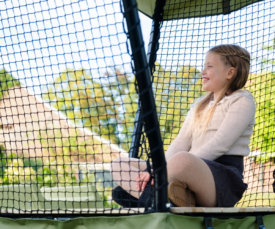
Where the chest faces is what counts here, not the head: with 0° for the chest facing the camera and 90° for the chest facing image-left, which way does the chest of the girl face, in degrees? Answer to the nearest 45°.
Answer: approximately 45°

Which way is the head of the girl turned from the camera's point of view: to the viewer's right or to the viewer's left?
to the viewer's left

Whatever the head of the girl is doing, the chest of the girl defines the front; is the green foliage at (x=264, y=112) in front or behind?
behind
